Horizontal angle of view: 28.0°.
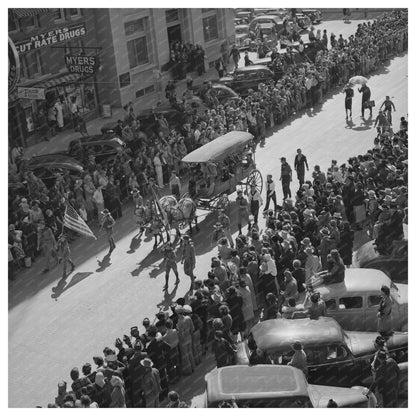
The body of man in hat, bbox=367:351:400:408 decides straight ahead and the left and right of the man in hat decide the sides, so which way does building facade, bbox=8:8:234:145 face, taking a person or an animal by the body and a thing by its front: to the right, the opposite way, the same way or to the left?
the opposite way

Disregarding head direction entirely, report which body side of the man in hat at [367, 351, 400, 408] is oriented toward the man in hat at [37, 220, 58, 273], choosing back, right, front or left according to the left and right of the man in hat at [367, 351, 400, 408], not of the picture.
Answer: front

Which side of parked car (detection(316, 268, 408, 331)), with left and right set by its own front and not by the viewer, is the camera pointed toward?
right

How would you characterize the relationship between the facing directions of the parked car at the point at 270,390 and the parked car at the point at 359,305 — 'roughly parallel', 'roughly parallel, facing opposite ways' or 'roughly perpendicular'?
roughly parallel

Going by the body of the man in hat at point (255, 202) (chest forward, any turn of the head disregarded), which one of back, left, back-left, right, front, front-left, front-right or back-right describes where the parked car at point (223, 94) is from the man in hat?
back-right

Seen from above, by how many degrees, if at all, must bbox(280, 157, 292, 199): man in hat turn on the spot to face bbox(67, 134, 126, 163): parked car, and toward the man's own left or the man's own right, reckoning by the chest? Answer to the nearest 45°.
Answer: approximately 90° to the man's own right

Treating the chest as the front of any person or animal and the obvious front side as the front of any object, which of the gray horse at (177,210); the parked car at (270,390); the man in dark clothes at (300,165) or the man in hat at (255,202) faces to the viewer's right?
the parked car

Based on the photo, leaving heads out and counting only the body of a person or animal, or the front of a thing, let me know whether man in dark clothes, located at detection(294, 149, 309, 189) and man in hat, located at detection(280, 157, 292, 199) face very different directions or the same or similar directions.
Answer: same or similar directions

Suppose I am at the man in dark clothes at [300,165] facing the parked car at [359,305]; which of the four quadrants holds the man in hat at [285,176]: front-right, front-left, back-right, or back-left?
front-right

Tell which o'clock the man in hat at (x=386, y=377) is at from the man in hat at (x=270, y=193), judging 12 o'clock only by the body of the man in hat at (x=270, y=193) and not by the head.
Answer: the man in hat at (x=386, y=377) is roughly at 10 o'clock from the man in hat at (x=270, y=193).

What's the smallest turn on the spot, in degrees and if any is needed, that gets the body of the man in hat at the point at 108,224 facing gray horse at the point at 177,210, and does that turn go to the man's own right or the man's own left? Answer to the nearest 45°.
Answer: approximately 135° to the man's own left

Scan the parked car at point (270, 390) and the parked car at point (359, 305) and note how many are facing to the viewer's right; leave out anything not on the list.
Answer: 2

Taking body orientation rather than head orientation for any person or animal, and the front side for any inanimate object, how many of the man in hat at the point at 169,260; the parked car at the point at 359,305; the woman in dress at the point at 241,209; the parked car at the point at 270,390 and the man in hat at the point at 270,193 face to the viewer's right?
2

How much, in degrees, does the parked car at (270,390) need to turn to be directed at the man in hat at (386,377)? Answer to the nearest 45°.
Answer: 0° — it already faces them

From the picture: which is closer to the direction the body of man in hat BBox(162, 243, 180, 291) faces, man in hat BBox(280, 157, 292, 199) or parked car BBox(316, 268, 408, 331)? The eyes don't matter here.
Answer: the parked car
